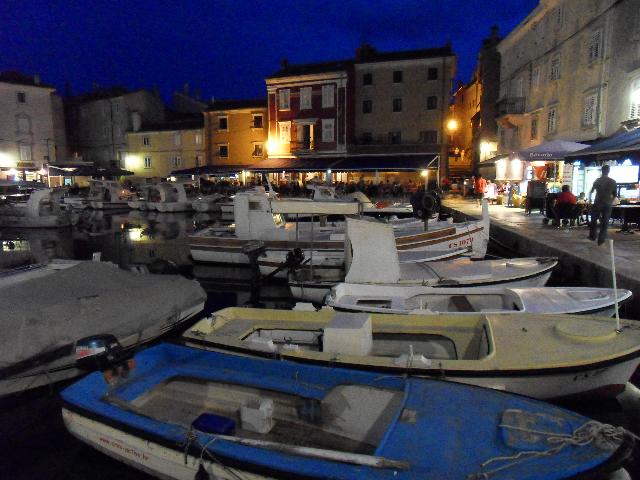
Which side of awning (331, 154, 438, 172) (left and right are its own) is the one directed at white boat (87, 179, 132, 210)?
right

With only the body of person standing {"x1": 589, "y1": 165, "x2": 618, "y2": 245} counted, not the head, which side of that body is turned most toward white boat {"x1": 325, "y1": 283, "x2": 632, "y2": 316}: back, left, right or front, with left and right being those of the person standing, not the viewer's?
back

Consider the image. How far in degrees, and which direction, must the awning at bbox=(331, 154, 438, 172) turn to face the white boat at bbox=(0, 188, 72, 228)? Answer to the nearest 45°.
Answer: approximately 45° to its right

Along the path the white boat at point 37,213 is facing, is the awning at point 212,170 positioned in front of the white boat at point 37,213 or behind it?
behind

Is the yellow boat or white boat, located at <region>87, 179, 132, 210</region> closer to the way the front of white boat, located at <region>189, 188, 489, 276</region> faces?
the yellow boat

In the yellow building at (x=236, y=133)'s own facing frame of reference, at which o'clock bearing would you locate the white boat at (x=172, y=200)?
The white boat is roughly at 1 o'clock from the yellow building.

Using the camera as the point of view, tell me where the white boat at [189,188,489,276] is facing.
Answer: facing to the right of the viewer

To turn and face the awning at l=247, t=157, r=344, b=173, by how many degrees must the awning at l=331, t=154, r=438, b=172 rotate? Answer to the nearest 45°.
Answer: approximately 90° to its right

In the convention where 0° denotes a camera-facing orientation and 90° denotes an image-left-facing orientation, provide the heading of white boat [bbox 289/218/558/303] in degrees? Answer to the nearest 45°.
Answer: approximately 270°

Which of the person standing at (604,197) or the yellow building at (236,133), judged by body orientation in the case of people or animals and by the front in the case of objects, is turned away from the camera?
the person standing

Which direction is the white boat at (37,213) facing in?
to the viewer's left

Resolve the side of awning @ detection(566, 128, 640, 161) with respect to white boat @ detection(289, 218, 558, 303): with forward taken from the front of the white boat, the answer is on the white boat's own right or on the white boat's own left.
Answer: on the white boat's own left

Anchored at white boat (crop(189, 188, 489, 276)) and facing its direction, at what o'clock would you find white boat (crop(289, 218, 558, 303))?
white boat (crop(289, 218, 558, 303)) is roughly at 2 o'clock from white boat (crop(189, 188, 489, 276)).

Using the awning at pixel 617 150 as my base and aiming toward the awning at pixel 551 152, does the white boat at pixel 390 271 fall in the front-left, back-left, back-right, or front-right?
back-left
